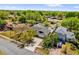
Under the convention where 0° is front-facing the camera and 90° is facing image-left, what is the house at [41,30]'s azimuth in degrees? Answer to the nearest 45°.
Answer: approximately 45°
